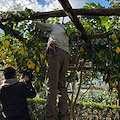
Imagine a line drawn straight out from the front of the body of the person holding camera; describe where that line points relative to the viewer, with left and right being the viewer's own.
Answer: facing away from the viewer and to the right of the viewer

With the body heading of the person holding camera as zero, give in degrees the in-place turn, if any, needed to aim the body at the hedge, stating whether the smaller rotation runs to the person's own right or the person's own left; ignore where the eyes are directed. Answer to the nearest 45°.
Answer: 0° — they already face it
